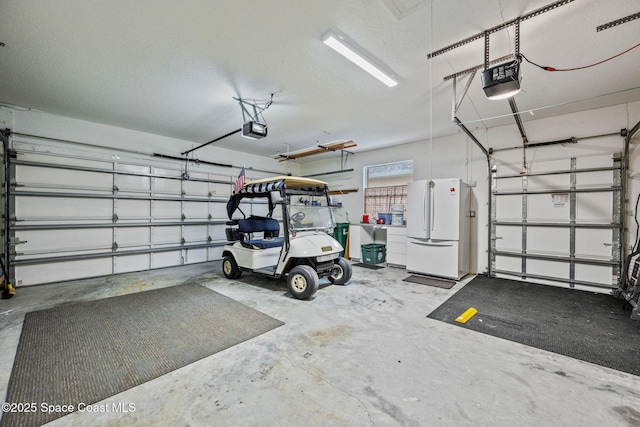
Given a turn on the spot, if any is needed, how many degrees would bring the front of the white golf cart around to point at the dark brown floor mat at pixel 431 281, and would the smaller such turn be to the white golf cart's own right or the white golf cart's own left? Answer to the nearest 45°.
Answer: approximately 45° to the white golf cart's own left

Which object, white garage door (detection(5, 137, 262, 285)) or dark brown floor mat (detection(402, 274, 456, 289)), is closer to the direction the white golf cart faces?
the dark brown floor mat

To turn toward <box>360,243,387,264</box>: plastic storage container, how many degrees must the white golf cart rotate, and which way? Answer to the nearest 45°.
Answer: approximately 90° to its left

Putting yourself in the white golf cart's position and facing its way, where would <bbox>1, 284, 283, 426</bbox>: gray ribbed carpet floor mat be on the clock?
The gray ribbed carpet floor mat is roughly at 3 o'clock from the white golf cart.

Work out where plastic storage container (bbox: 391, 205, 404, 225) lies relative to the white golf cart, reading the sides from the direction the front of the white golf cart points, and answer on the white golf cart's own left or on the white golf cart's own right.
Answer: on the white golf cart's own left

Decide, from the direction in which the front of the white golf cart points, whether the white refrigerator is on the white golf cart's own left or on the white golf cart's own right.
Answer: on the white golf cart's own left

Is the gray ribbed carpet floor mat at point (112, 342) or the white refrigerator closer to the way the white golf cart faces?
the white refrigerator

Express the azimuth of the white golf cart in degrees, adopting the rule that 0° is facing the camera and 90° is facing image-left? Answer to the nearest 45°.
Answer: approximately 315°

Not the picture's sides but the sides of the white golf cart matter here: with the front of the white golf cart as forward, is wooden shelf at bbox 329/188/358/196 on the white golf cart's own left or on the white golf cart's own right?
on the white golf cart's own left

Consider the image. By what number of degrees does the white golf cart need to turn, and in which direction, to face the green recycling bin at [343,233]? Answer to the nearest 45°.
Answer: approximately 90° to its left

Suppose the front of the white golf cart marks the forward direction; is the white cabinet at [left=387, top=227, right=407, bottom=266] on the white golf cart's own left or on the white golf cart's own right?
on the white golf cart's own left
